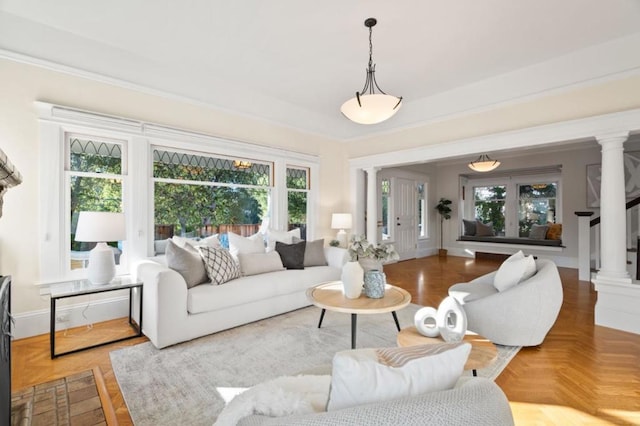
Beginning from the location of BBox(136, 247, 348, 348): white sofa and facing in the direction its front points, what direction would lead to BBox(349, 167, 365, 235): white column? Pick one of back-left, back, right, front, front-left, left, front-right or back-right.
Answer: left

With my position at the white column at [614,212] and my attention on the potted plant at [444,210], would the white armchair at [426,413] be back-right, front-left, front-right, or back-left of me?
back-left

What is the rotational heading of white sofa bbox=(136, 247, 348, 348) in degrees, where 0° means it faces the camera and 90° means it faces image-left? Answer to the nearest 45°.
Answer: approximately 315°

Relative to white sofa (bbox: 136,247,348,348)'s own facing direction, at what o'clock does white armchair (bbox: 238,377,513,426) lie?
white armchair (bbox: 238,377,513,426) is roughly at 1 o'clock from white sofa (bbox: 136,247,348,348).

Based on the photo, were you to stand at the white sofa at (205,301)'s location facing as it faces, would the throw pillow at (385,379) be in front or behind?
in front

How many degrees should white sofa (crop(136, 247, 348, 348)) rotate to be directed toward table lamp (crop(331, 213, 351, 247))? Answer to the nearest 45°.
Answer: approximately 90° to its left

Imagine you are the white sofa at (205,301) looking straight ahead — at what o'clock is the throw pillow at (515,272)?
The throw pillow is roughly at 11 o'clock from the white sofa.

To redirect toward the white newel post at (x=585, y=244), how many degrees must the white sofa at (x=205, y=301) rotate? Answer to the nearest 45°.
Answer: approximately 45° to its left

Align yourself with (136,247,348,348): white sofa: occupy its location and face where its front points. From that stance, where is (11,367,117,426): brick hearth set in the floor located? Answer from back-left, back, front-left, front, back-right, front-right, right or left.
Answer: right

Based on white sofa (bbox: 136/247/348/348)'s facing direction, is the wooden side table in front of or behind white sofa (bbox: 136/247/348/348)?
in front
